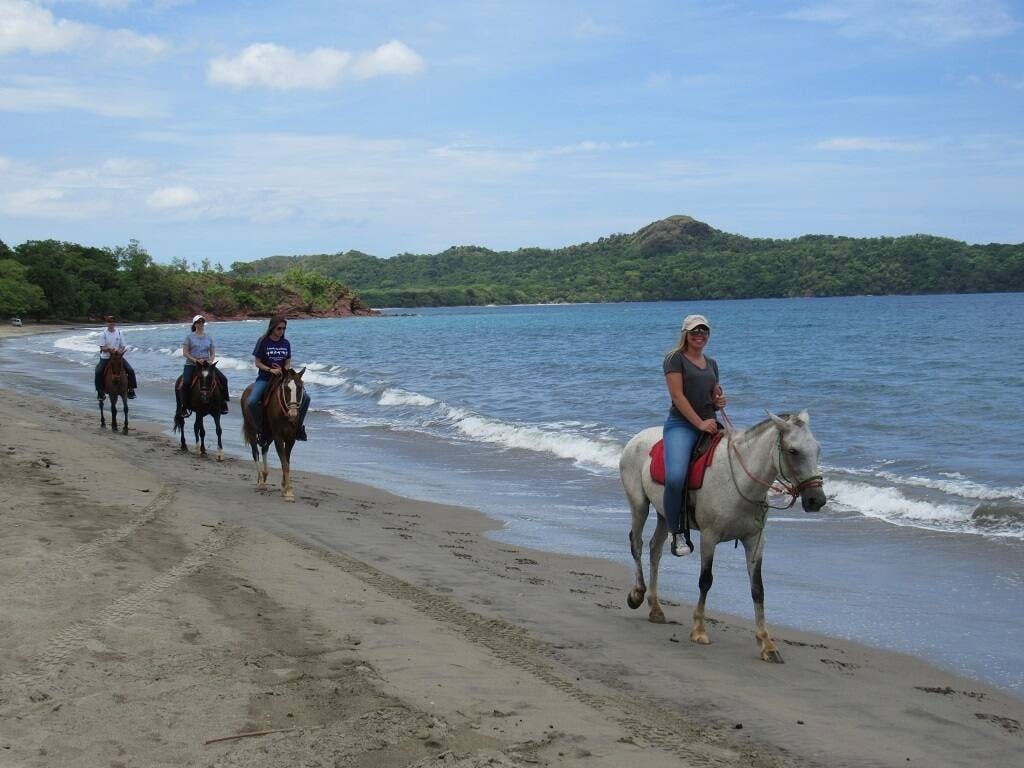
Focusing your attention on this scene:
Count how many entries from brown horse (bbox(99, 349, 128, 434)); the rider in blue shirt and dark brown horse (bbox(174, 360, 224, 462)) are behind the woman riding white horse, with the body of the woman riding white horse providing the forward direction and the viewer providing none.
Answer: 3

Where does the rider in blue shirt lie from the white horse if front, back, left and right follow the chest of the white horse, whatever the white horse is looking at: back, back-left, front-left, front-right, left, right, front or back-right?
back

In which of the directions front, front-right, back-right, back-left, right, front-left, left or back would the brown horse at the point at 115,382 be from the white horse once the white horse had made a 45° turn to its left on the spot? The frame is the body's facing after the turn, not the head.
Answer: back-left

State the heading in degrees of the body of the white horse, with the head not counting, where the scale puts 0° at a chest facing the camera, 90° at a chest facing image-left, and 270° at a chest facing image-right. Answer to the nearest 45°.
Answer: approximately 315°

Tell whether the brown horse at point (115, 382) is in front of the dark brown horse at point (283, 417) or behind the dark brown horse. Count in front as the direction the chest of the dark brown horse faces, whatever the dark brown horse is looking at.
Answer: behind

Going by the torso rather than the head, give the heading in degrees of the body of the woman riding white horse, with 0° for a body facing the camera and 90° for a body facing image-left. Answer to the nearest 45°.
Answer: approximately 315°

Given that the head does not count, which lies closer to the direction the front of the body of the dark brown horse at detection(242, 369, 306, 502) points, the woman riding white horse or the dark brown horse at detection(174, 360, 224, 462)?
the woman riding white horse

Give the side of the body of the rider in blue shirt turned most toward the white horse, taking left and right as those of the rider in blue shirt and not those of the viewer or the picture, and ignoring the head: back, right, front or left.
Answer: front

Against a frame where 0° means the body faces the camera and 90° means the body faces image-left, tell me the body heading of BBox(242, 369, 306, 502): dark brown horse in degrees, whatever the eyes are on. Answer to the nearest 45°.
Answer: approximately 315°

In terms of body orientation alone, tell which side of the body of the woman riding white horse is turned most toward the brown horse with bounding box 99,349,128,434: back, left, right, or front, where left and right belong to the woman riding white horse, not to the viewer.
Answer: back

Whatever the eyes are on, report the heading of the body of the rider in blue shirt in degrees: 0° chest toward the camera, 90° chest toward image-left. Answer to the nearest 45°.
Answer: approximately 315°

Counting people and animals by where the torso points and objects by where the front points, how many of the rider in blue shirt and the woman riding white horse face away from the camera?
0

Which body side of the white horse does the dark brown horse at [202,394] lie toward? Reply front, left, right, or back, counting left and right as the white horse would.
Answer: back

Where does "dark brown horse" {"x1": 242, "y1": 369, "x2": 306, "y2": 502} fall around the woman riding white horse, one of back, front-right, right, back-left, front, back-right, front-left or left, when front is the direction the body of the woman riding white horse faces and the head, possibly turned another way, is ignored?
back

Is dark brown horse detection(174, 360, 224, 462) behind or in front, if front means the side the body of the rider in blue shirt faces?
behind

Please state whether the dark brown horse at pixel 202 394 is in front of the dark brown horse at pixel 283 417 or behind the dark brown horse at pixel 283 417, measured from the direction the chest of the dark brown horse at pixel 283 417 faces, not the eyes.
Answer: behind
